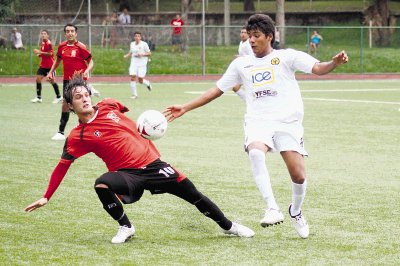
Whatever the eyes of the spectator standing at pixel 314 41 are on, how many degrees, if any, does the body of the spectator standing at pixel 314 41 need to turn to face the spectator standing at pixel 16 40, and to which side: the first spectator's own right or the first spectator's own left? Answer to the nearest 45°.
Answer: approximately 45° to the first spectator's own right

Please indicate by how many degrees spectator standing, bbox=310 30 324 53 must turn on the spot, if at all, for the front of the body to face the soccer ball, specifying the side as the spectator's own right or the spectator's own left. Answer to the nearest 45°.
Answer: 0° — they already face it

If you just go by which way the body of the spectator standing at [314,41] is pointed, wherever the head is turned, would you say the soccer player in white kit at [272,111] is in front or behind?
in front

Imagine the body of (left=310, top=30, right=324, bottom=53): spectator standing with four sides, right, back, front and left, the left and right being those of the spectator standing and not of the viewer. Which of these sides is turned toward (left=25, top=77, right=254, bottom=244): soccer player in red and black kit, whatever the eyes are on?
front

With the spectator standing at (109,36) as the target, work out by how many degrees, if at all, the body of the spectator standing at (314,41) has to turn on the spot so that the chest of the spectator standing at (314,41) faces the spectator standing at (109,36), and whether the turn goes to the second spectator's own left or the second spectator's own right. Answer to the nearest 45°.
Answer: approximately 45° to the second spectator's own right

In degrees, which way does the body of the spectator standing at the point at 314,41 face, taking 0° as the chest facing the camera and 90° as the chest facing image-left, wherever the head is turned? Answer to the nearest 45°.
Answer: approximately 0°
